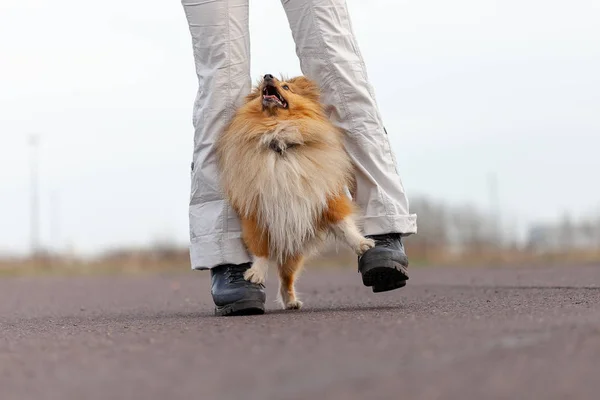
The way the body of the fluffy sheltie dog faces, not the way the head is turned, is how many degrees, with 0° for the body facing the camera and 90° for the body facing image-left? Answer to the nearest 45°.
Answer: approximately 0°
